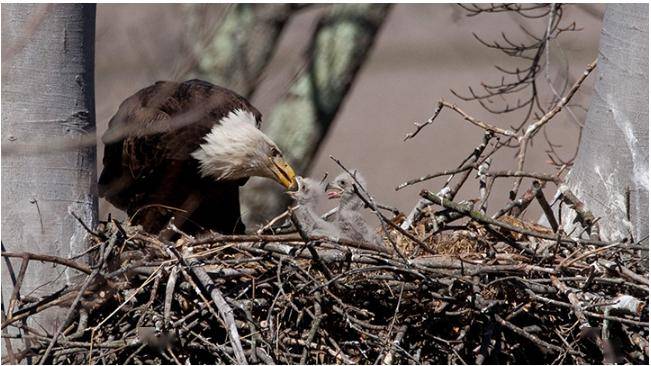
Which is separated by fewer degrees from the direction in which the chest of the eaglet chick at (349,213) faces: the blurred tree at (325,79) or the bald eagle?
the bald eagle

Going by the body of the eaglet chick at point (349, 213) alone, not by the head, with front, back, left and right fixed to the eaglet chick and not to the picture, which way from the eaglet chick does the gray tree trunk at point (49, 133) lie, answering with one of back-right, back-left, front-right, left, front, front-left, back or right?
front-left

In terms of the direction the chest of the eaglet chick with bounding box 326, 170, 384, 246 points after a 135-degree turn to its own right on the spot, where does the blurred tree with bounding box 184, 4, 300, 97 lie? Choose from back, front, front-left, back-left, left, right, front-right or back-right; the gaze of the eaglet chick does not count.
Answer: left

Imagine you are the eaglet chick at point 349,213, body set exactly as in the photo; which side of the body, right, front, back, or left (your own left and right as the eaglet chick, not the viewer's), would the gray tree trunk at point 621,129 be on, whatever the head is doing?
back

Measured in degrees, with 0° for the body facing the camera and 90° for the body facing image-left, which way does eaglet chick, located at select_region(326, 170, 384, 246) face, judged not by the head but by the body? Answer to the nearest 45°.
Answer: approximately 90°
